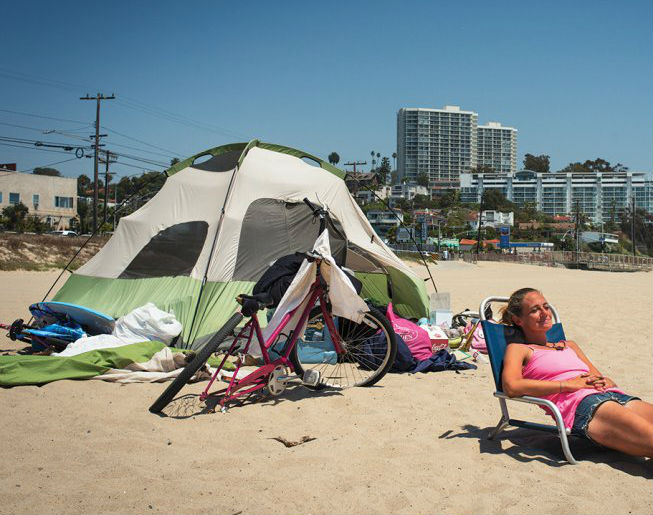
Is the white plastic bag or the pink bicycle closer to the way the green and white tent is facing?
the pink bicycle

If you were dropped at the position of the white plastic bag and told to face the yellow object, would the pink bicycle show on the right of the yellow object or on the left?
right

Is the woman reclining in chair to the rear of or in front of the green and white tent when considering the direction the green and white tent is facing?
in front

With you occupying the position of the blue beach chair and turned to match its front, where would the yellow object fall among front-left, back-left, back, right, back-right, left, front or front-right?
back-left

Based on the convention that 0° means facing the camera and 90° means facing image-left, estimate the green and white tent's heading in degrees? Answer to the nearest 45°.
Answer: approximately 315°

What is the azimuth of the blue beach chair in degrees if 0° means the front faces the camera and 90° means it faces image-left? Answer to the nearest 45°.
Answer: approximately 315°

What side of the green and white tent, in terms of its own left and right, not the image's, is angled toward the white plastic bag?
right

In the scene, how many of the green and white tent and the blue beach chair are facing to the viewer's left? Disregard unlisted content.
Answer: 0

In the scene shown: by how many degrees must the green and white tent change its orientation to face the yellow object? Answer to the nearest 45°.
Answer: approximately 45° to its left
